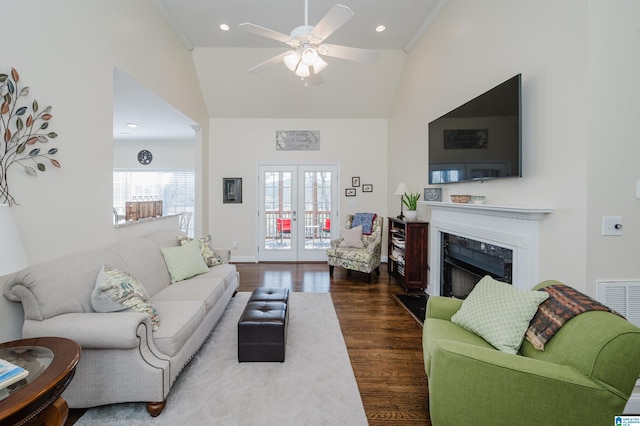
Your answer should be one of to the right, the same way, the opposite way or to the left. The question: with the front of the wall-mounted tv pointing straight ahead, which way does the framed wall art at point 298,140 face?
to the left

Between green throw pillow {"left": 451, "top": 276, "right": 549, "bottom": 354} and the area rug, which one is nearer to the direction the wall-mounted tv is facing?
the area rug

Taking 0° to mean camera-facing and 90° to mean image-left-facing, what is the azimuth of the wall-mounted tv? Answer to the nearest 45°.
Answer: approximately 45°

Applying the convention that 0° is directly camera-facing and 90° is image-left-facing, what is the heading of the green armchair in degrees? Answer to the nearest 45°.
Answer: approximately 90°

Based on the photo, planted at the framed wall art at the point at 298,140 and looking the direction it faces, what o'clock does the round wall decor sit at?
The round wall decor is roughly at 4 o'clock from the framed wall art.

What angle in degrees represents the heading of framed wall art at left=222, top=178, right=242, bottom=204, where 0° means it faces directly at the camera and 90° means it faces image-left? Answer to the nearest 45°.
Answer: approximately 0°

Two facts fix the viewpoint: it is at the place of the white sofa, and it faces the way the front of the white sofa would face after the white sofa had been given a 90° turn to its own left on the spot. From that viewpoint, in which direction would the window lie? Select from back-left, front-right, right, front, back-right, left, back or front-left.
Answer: front-left
